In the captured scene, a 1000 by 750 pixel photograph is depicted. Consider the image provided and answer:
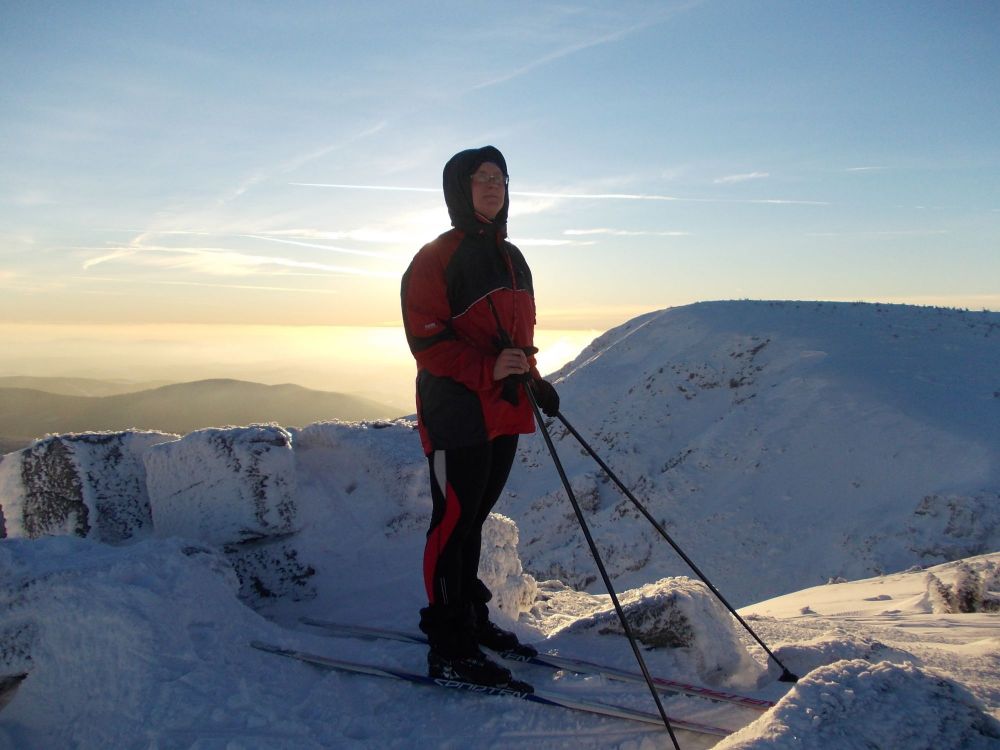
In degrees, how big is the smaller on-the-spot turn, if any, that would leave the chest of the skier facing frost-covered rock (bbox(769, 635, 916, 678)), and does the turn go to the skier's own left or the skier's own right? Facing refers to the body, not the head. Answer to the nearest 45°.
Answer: approximately 45° to the skier's own left

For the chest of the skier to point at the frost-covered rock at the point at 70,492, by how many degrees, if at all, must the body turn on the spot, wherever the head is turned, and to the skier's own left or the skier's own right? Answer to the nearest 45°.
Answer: approximately 180°

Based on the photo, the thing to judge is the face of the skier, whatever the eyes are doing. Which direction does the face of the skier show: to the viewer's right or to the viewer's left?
to the viewer's right

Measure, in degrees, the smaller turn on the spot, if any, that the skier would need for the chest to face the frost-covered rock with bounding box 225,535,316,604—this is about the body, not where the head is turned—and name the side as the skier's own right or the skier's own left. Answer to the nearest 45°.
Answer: approximately 180°

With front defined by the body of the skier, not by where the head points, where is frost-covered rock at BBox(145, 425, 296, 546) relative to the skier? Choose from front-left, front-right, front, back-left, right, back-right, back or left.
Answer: back

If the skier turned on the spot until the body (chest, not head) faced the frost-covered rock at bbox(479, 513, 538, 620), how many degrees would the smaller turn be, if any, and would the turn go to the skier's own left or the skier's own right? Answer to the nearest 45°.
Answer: approximately 135° to the skier's own left

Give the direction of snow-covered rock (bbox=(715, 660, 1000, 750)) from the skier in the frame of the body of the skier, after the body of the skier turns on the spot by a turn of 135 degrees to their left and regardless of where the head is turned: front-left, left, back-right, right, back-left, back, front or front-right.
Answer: back-right
